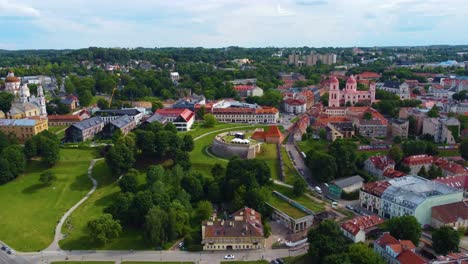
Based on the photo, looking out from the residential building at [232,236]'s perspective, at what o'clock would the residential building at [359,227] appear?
the residential building at [359,227] is roughly at 9 o'clock from the residential building at [232,236].

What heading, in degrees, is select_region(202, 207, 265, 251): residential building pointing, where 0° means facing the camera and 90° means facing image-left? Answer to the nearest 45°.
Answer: approximately 0°

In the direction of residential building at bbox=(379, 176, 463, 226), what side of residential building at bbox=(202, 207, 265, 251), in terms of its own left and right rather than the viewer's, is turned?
left

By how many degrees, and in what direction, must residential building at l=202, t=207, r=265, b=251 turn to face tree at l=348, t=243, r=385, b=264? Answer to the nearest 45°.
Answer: approximately 45° to its left

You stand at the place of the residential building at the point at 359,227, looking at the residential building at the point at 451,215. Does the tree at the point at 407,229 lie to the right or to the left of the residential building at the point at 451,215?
right

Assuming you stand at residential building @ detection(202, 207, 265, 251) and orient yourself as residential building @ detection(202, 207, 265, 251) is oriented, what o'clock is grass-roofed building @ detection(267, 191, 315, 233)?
grass-roofed building @ detection(267, 191, 315, 233) is roughly at 8 o'clock from residential building @ detection(202, 207, 265, 251).

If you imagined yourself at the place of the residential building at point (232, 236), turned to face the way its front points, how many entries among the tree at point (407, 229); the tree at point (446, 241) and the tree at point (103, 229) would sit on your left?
2

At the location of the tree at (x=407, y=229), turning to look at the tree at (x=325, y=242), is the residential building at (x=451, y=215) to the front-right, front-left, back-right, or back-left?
back-right

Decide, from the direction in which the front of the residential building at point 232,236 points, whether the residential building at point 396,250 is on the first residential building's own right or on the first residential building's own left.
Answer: on the first residential building's own left

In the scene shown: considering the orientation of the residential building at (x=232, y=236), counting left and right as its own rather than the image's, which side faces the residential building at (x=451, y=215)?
left

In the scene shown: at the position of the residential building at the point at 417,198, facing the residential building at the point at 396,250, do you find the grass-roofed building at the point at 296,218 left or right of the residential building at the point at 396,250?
right
